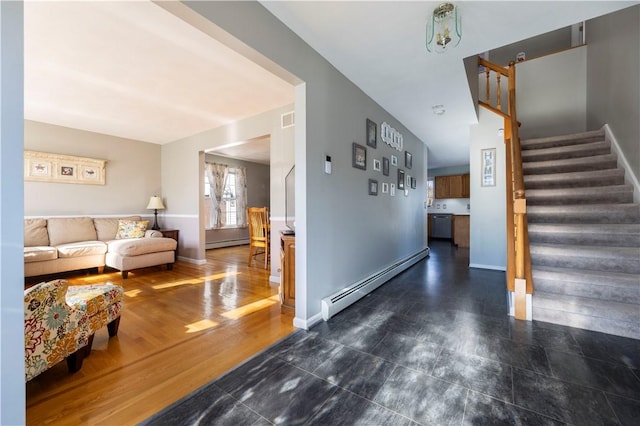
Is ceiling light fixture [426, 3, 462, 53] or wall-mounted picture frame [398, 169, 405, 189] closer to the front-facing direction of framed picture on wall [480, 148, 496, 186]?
the ceiling light fixture

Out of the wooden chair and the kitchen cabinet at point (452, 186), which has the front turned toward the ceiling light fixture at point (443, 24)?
the kitchen cabinet

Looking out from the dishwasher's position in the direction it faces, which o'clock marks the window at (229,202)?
The window is roughly at 2 o'clock from the dishwasher.

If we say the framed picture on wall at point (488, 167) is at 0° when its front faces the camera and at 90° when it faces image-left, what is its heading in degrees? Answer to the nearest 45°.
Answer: approximately 0°

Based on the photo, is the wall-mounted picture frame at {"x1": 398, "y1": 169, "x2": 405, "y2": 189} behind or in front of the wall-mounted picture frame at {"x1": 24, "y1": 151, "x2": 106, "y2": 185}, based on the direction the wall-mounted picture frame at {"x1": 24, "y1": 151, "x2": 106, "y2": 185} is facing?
in front

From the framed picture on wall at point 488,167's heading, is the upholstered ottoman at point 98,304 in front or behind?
in front

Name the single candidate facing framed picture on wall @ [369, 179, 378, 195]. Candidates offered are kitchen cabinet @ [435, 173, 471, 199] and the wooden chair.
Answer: the kitchen cabinet

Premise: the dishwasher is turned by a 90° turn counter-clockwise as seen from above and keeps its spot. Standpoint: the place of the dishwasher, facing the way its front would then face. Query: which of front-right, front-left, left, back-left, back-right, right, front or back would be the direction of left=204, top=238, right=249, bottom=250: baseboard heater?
back-right

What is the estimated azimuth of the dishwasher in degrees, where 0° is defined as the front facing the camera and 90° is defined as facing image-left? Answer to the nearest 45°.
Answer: approximately 0°
